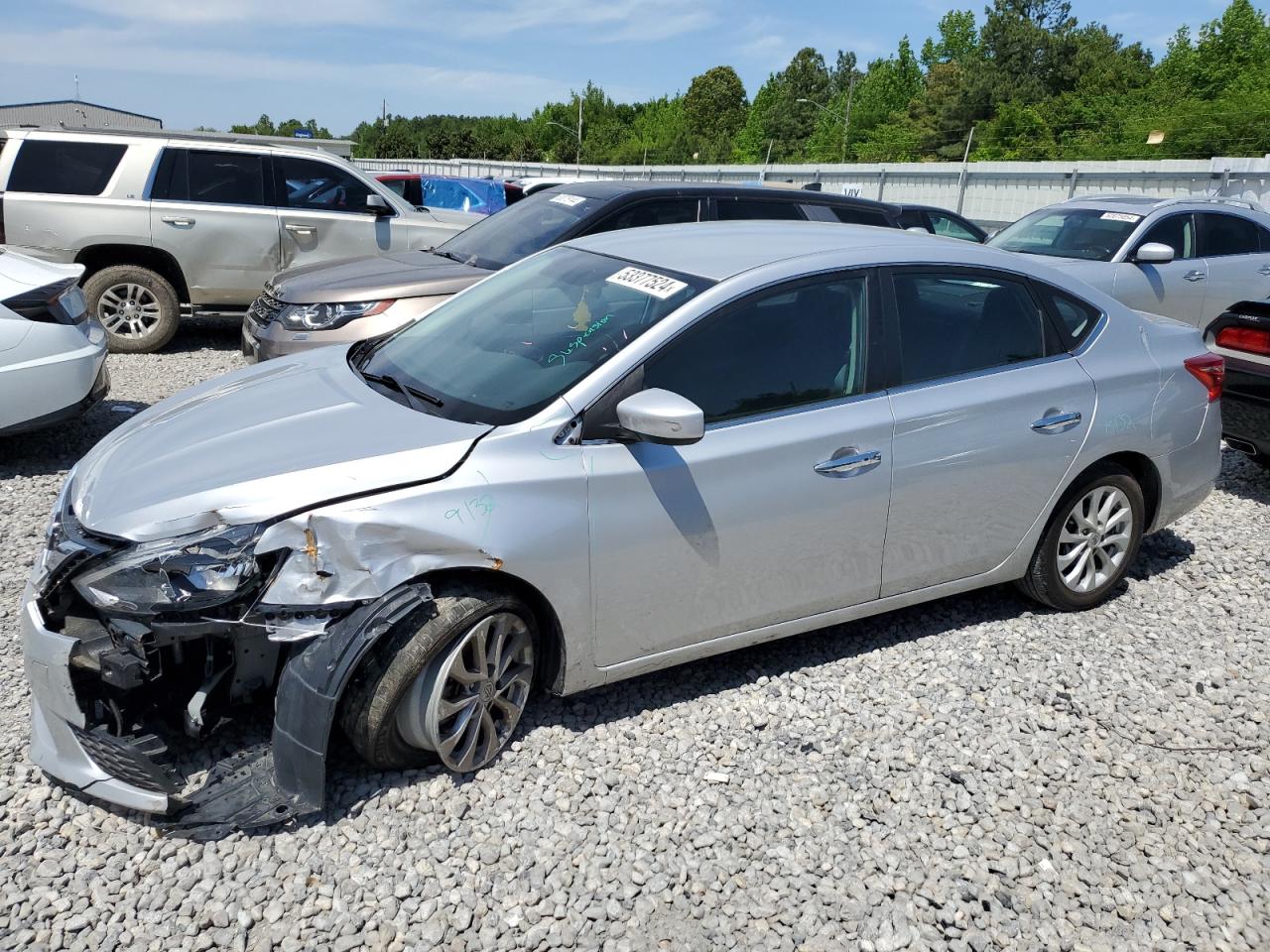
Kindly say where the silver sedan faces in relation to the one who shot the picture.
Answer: facing the viewer and to the left of the viewer

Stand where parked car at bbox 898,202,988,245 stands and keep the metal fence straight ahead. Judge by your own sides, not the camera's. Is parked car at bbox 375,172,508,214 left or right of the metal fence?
left

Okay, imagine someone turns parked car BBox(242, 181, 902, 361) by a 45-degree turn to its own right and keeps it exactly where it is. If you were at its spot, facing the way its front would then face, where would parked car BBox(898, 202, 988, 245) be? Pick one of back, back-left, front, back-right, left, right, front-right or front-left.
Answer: back-right

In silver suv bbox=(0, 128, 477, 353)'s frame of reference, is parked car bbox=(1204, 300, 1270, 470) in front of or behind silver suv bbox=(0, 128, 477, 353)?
in front

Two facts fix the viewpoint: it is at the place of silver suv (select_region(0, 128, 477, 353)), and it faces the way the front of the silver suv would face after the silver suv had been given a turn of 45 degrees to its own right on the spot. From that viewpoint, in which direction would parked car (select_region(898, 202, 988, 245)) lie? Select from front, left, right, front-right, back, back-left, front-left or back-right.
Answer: front-left

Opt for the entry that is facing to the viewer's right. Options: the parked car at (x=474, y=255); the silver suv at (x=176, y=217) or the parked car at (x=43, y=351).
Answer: the silver suv

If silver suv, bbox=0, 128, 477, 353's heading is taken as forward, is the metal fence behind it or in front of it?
in front

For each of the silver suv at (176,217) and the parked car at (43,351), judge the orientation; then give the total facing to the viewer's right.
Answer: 1

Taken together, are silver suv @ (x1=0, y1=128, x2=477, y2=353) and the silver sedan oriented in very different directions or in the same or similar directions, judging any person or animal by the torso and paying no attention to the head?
very different directions

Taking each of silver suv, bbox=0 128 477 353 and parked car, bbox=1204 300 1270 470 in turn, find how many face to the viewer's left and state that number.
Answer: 0

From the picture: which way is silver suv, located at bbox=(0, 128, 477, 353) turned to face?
to the viewer's right

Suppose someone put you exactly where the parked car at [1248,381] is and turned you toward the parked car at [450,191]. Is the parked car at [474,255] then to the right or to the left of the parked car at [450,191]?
left

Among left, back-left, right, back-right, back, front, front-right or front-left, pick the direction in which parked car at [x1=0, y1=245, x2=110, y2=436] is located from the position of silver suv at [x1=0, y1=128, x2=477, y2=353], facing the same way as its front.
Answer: right
